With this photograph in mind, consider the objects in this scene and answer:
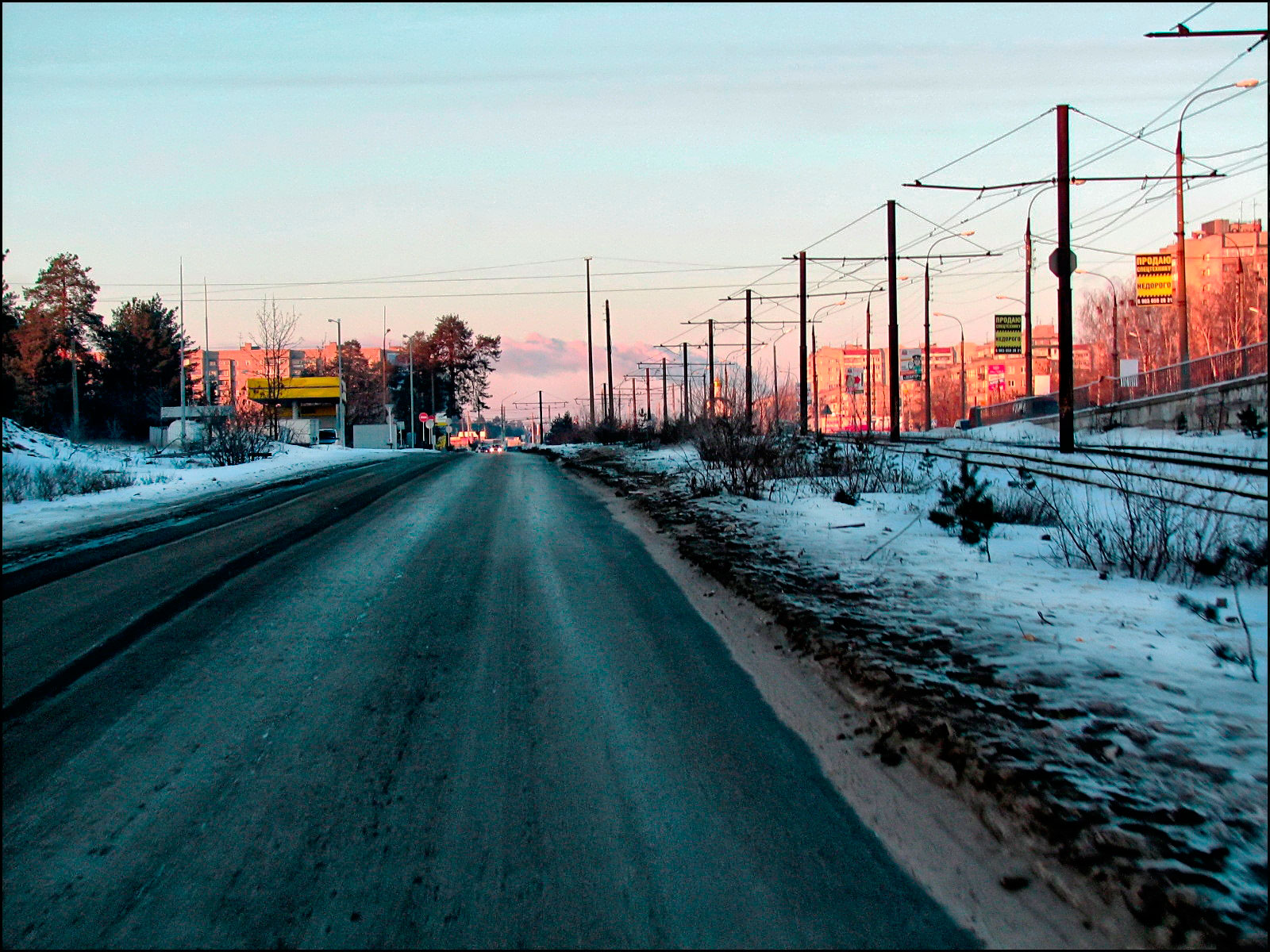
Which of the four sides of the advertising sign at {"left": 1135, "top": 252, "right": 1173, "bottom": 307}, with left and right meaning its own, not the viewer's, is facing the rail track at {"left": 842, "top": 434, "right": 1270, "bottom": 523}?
front

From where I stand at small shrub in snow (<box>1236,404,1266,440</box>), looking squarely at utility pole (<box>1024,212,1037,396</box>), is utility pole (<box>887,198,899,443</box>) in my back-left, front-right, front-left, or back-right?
front-left

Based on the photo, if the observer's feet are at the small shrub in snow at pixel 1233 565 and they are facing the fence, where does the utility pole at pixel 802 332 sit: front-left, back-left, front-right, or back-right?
front-left

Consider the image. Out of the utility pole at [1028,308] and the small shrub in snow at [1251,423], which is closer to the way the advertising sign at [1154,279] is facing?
the small shrub in snow

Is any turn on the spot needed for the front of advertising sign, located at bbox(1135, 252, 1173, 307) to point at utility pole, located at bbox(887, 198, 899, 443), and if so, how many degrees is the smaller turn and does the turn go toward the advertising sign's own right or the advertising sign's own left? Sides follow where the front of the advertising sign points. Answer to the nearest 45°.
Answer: approximately 45° to the advertising sign's own right

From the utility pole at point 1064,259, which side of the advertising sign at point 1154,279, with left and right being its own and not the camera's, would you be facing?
front

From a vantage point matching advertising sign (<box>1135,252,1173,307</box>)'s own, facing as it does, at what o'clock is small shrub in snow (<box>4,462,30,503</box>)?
The small shrub in snow is roughly at 1 o'clock from the advertising sign.

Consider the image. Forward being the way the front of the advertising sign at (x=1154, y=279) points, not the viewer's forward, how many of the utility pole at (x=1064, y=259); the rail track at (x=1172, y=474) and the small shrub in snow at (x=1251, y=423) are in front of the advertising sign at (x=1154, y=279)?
3

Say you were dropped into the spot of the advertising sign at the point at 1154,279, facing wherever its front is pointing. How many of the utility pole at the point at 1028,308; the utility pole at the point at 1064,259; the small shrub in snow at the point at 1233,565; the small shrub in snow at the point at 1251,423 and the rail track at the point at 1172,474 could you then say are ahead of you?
4

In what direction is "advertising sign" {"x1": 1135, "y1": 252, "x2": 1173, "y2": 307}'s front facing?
toward the camera

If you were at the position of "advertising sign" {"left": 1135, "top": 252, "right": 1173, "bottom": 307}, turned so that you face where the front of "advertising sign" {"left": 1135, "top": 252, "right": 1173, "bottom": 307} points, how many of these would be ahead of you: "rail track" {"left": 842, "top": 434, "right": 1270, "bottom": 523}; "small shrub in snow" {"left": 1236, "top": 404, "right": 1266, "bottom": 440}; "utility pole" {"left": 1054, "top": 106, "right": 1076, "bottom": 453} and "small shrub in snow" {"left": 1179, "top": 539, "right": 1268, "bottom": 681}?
4

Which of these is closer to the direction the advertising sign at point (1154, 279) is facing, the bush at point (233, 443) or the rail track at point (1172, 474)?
the rail track

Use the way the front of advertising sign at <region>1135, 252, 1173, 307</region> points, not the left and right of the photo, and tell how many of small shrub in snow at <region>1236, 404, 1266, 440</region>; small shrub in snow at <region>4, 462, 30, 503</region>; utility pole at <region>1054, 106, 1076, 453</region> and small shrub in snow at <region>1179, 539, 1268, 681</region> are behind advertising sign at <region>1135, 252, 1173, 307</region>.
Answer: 0

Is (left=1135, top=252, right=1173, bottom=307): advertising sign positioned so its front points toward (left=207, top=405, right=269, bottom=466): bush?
no

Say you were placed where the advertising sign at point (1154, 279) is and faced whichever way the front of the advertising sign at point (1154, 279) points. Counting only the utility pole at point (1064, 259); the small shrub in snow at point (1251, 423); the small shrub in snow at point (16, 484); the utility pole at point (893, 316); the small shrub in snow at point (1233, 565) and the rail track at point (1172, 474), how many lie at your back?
0

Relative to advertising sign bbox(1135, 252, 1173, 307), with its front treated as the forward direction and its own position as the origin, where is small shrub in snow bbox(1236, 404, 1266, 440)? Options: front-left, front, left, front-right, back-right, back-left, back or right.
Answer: front

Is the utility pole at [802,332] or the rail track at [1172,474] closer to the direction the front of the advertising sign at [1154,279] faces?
the rail track
